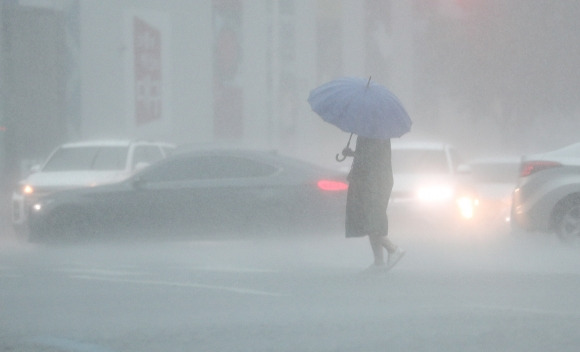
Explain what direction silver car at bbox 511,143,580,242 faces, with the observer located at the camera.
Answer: facing to the right of the viewer

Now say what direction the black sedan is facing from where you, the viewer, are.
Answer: facing to the left of the viewer

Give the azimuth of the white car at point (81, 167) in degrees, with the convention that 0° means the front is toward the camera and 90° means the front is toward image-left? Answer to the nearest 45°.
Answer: approximately 45°

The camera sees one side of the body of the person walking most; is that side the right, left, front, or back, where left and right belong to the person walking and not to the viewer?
left
